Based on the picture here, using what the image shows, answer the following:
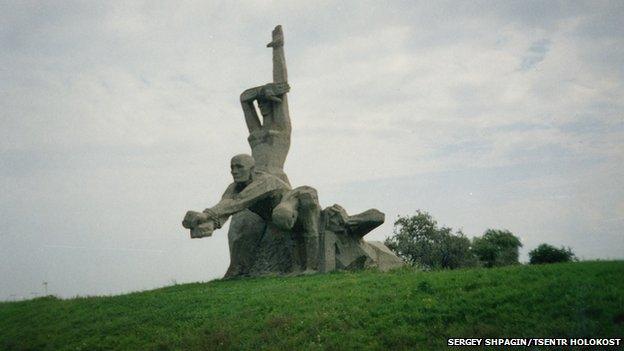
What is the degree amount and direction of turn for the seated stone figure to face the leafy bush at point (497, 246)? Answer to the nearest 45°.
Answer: approximately 180°

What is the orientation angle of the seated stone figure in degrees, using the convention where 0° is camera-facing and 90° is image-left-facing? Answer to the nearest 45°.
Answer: approximately 45°

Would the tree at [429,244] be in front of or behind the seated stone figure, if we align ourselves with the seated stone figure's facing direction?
behind

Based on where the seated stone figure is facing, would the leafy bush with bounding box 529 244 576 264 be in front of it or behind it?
behind
